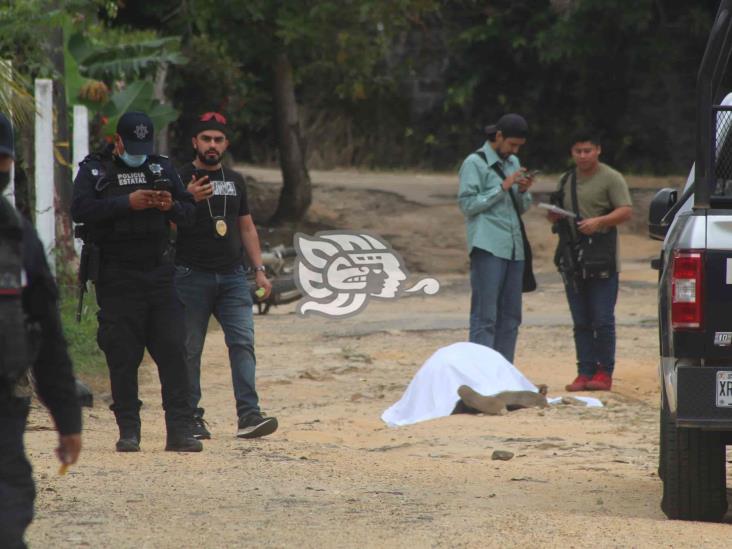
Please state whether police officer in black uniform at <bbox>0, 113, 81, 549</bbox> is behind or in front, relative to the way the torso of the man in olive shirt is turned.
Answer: in front

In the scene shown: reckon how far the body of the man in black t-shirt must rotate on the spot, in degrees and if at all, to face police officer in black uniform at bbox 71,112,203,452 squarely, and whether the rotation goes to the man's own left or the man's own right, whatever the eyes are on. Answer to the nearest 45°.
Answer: approximately 45° to the man's own right

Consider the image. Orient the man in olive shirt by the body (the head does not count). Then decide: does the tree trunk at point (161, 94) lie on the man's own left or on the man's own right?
on the man's own right

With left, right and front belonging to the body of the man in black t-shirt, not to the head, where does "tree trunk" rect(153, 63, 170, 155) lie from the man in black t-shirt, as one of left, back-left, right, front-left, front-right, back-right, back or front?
back

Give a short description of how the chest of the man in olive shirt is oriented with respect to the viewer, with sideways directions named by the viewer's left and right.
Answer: facing the viewer and to the left of the viewer

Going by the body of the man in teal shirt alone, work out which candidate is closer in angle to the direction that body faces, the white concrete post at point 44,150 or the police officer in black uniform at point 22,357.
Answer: the police officer in black uniform

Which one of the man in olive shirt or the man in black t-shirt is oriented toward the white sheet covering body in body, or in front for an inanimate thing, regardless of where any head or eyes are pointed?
the man in olive shirt

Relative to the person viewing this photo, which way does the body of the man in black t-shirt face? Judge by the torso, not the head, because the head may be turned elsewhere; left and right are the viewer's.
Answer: facing the viewer

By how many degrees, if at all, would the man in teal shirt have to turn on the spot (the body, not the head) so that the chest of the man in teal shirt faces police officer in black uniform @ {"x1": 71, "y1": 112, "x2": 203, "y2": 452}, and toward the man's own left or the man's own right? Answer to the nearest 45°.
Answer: approximately 90° to the man's own right

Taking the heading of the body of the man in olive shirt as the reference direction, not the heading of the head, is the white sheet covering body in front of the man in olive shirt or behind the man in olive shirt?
in front

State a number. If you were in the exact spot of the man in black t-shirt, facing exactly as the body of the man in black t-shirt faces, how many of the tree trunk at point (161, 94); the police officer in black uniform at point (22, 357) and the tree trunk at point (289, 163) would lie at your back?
2

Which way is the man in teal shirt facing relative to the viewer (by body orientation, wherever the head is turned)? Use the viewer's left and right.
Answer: facing the viewer and to the right of the viewer

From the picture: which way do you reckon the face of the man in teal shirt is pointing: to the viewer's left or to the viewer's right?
to the viewer's right

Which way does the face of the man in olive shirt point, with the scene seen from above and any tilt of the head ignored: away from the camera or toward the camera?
toward the camera

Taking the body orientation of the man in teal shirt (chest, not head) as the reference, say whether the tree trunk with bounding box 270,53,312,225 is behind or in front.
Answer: behind
